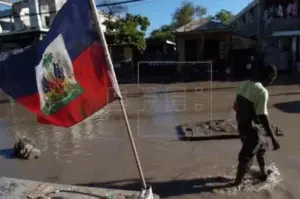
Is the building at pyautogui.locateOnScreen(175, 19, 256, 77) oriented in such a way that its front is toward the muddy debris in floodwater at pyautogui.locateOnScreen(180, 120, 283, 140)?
yes

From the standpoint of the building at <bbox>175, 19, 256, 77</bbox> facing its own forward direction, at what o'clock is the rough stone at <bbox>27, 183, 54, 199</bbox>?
The rough stone is roughly at 12 o'clock from the building.

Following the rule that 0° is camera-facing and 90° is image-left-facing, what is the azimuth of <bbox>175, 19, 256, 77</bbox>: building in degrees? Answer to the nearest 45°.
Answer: approximately 0°

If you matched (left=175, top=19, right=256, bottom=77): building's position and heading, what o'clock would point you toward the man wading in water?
The man wading in water is roughly at 12 o'clock from the building.

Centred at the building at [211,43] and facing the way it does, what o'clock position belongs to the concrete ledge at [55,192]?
The concrete ledge is roughly at 12 o'clock from the building.
